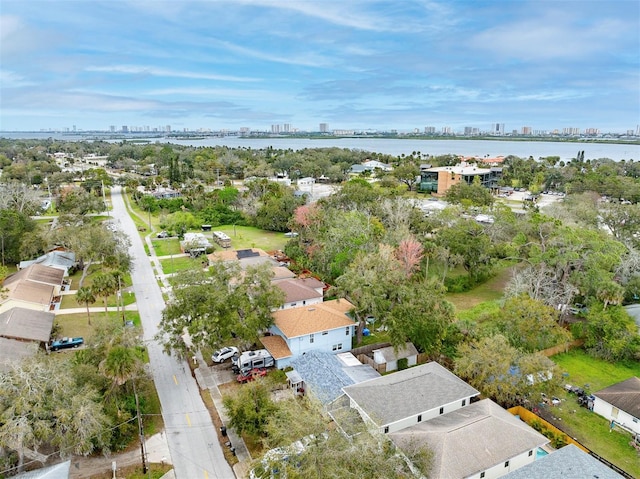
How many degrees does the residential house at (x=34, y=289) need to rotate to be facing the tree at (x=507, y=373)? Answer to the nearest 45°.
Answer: approximately 45° to its right

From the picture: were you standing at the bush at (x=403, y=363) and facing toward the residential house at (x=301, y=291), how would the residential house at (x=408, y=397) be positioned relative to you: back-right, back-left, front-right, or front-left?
back-left

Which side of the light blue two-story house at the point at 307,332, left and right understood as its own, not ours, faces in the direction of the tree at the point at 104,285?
front

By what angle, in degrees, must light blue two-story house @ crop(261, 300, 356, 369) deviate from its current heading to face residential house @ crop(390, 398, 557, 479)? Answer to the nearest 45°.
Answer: approximately 135° to its left

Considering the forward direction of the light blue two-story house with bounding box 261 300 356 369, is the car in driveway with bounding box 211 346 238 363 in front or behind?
in front

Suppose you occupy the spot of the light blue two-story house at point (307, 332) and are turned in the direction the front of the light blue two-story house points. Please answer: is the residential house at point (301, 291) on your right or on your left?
on your right

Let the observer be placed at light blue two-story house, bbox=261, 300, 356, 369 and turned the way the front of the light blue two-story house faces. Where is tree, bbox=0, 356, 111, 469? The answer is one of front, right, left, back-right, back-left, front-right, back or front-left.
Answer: front-left

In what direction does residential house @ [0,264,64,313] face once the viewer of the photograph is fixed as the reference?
facing to the right of the viewer

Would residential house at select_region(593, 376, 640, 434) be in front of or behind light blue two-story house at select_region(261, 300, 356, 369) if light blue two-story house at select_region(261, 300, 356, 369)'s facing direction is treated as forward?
behind

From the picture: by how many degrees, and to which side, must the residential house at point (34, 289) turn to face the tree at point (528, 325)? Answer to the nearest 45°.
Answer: approximately 45° to its right

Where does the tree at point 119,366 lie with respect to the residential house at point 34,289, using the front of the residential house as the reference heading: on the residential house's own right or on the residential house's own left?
on the residential house's own right

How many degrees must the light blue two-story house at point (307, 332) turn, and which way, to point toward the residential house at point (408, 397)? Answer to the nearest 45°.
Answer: approximately 135° to its left

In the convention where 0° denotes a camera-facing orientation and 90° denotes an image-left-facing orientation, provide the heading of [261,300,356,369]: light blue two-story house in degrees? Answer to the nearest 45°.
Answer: approximately 90°

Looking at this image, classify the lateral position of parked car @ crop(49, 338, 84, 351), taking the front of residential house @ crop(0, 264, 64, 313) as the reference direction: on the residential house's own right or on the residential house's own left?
on the residential house's own right

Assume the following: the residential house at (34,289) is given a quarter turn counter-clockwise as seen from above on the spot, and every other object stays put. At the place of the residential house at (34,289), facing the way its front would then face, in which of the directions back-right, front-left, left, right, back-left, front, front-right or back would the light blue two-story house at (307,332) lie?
back-right
